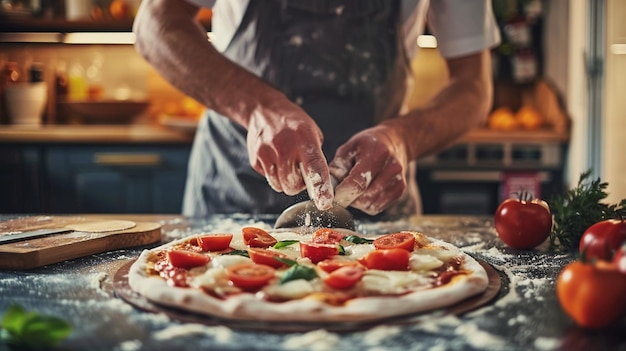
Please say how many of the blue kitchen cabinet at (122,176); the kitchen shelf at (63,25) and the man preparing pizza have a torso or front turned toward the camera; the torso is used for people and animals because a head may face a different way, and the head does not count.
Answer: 3

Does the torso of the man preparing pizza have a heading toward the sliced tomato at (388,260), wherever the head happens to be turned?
yes

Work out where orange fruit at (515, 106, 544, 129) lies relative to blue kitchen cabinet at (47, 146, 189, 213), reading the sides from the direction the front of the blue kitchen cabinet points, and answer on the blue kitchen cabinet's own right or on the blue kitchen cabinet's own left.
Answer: on the blue kitchen cabinet's own left

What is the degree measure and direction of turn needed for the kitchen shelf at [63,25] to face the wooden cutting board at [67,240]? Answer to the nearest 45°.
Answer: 0° — it already faces it

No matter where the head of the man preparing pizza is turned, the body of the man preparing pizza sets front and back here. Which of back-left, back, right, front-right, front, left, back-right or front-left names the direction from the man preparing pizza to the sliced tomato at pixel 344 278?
front

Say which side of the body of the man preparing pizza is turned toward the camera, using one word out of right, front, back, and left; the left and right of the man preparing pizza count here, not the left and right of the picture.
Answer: front

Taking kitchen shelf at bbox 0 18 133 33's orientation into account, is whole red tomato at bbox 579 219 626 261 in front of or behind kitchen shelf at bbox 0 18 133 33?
in front

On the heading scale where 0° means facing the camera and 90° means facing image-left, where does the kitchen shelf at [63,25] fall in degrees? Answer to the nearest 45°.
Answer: approximately 0°

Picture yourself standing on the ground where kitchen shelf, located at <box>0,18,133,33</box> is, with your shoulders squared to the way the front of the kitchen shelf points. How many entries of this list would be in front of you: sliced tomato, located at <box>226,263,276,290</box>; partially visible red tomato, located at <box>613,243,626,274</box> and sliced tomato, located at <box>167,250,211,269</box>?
3

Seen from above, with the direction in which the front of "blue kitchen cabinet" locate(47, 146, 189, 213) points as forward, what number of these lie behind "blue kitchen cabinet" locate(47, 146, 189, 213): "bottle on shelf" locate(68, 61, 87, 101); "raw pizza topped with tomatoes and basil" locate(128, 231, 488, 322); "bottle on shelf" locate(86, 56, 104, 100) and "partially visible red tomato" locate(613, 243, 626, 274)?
2
